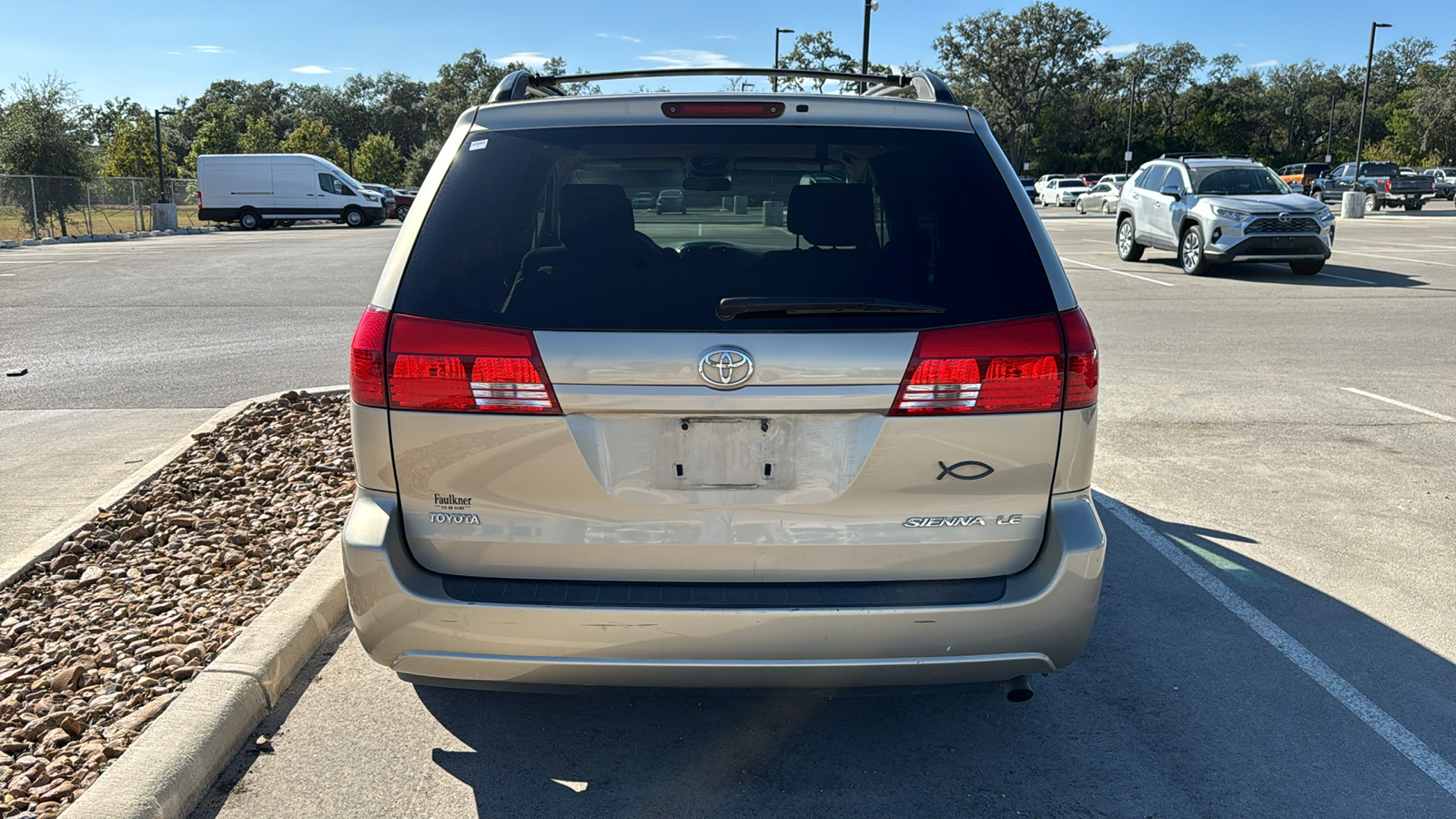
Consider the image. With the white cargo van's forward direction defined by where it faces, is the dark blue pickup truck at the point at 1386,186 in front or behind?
in front

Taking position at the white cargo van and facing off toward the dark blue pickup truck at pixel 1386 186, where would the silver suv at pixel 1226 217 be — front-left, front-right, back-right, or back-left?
front-right

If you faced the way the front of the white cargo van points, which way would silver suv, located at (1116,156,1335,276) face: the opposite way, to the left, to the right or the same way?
to the right

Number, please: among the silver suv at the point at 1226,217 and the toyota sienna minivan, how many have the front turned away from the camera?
1

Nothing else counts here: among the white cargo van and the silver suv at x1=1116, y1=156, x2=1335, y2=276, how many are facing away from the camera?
0

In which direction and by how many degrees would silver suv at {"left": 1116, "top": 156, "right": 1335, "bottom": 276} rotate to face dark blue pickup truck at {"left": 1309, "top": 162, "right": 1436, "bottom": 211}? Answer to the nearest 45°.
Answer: approximately 135° to its left

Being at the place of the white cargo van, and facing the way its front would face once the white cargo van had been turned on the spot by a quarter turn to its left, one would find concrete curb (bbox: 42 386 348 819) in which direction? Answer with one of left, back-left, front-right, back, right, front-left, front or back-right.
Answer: back

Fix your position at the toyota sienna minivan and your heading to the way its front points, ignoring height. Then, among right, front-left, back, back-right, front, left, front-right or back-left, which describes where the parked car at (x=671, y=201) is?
front

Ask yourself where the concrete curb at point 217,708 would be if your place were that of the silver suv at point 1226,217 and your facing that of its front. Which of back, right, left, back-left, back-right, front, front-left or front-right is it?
front-right

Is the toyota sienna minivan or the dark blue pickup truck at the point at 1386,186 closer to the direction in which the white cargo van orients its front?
the dark blue pickup truck

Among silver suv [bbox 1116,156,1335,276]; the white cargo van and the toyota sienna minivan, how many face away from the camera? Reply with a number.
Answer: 1

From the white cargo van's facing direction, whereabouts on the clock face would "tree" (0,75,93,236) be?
The tree is roughly at 6 o'clock from the white cargo van.

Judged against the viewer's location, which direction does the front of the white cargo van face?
facing to the right of the viewer

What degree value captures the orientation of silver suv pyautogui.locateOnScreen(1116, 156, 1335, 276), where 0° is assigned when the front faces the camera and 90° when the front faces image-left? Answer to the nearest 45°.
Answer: approximately 315°

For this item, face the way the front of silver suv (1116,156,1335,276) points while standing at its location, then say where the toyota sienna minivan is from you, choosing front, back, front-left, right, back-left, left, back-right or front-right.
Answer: front-right

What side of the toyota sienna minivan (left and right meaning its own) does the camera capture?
back
